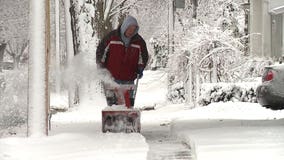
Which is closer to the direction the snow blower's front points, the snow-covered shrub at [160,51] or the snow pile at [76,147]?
the snow pile

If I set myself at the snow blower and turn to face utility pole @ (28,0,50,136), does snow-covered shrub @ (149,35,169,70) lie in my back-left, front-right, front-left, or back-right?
back-right

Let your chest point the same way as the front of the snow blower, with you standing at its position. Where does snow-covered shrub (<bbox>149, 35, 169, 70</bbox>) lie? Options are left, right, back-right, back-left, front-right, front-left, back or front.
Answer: back

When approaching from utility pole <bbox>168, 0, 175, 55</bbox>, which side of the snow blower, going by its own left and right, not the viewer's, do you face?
back

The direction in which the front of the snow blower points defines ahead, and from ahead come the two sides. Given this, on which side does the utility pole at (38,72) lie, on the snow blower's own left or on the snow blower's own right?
on the snow blower's own right

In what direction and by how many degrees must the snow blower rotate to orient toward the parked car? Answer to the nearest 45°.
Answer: approximately 135° to its left

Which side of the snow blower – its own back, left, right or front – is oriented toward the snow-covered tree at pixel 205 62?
back

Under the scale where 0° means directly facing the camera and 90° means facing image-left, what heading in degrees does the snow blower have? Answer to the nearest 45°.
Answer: approximately 0°
